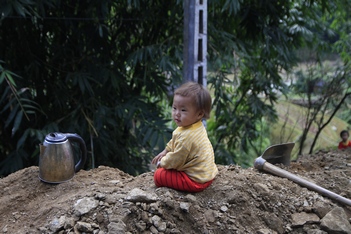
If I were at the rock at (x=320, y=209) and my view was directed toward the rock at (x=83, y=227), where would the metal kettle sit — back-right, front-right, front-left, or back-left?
front-right

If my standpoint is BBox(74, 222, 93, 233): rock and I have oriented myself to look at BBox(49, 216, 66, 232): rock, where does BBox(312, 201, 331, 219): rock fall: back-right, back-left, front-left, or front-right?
back-right

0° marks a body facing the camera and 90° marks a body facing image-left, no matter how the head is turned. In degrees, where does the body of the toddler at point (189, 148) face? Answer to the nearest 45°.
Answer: approximately 90°

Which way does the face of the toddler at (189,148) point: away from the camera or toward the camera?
toward the camera

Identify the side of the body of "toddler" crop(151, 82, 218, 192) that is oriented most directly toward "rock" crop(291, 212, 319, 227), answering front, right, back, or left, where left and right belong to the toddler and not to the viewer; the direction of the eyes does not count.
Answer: back

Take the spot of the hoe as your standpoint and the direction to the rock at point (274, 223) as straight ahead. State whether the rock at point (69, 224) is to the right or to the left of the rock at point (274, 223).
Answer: right
